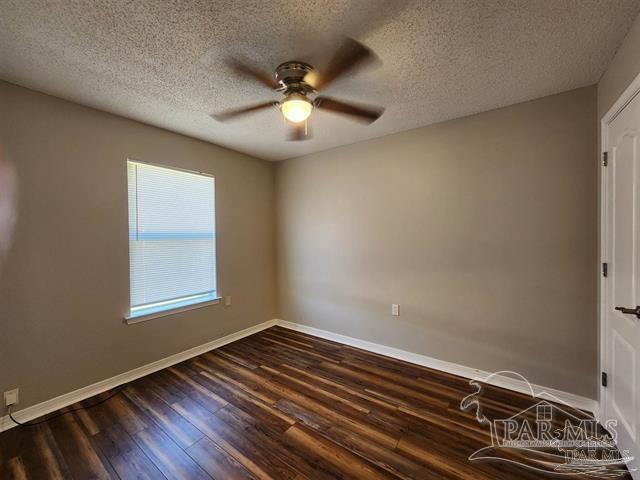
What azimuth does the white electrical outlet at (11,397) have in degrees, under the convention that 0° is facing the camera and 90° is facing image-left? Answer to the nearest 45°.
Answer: approximately 315°

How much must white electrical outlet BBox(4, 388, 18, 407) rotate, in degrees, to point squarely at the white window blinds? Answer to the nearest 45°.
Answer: approximately 45° to its left

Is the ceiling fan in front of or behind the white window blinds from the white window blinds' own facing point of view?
in front

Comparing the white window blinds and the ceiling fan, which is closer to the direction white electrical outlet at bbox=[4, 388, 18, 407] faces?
the ceiling fan

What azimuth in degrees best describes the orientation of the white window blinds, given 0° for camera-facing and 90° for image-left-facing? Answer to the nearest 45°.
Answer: approximately 315°

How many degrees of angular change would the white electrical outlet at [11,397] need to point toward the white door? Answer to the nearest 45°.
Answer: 0° — it already faces it

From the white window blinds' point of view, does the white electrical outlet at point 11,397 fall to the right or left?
on its right

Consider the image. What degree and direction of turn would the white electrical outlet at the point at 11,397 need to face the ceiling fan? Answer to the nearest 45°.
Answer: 0° — it already faces it
